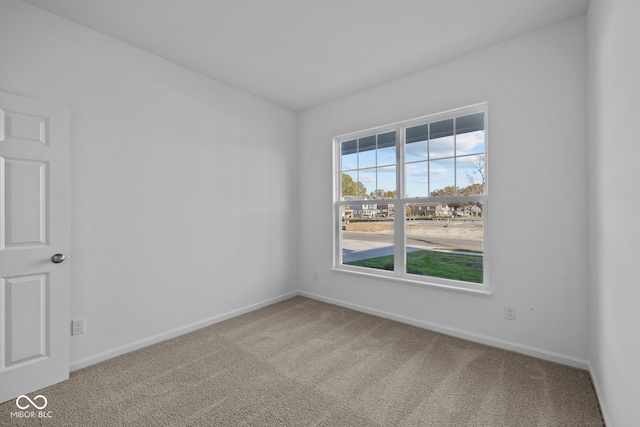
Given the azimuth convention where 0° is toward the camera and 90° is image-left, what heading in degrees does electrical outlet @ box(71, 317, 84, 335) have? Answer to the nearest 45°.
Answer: approximately 315°

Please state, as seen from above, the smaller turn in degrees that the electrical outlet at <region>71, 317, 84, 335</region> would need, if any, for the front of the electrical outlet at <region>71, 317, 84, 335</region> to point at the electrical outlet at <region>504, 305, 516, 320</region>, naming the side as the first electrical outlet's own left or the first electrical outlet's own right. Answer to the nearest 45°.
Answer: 0° — it already faces it

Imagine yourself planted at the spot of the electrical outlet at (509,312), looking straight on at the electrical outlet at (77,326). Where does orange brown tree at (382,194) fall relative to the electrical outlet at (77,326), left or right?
right
